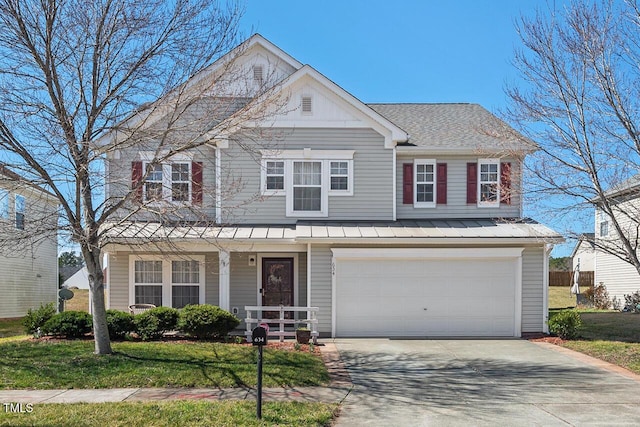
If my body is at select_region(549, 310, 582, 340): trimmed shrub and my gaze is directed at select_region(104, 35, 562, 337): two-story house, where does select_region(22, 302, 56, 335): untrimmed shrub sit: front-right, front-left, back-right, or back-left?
front-left

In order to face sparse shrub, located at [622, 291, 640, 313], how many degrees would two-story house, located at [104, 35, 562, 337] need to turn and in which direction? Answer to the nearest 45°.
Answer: approximately 135° to its left

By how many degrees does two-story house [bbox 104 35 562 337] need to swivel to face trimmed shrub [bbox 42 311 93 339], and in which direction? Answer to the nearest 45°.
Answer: approximately 45° to its right

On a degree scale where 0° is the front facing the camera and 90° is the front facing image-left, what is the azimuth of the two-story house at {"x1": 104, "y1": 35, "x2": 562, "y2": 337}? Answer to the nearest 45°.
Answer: approximately 0°

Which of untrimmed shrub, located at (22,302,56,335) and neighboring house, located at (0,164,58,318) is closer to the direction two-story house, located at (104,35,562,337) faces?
the untrimmed shrub
